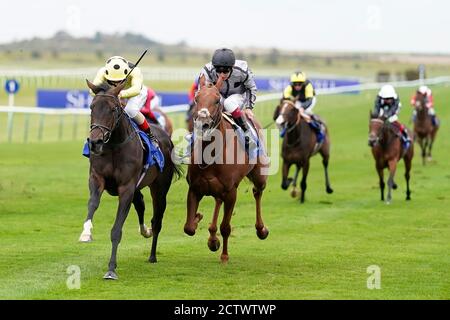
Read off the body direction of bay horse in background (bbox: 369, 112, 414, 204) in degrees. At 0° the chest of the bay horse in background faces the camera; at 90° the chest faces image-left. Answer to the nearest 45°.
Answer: approximately 45°

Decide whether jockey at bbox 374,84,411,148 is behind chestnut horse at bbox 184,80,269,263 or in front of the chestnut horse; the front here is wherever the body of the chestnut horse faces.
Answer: behind

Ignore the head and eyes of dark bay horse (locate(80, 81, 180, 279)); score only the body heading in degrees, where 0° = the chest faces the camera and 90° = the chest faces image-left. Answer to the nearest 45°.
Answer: approximately 45°

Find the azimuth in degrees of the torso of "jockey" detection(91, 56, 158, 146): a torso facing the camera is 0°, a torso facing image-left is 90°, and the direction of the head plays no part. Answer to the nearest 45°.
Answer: approximately 45°

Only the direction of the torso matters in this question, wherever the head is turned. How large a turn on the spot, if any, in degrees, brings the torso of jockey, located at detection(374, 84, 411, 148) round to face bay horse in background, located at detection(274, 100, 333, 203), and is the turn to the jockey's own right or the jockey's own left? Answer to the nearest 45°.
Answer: approximately 45° to the jockey's own right

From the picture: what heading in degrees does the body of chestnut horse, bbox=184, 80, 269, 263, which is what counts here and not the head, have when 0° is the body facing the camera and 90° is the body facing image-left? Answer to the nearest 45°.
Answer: approximately 45°

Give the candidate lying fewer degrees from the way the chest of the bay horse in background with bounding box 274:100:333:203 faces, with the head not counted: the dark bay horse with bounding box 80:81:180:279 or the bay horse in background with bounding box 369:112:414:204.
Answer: the dark bay horse
